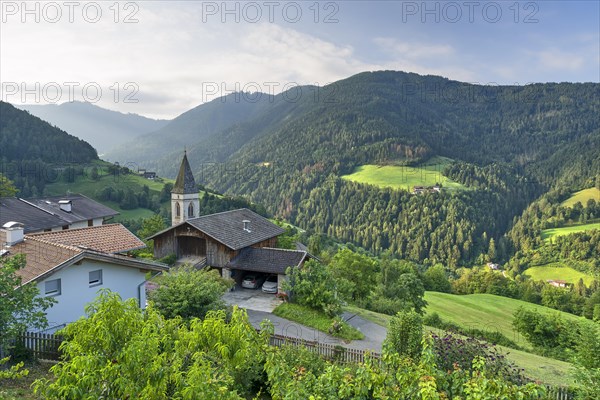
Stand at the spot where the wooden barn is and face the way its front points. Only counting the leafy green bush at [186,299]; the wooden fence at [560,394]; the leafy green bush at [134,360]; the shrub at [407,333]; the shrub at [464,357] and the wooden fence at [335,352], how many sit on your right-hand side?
0

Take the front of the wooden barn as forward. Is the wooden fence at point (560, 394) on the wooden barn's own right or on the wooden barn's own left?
on the wooden barn's own left

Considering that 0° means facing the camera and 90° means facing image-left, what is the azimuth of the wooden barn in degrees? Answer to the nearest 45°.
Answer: approximately 45°

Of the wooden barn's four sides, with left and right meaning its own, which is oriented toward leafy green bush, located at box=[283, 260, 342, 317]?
left

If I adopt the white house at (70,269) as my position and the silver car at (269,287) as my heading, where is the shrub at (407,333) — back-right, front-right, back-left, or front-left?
front-right

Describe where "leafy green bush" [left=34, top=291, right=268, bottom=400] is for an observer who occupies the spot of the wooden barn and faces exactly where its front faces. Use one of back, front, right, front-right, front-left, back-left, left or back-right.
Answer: front-left

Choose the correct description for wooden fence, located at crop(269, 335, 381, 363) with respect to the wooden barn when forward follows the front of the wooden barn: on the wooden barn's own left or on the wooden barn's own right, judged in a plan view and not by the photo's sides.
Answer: on the wooden barn's own left

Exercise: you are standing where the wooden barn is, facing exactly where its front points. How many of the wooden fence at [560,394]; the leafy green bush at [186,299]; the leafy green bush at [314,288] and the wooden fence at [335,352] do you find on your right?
0

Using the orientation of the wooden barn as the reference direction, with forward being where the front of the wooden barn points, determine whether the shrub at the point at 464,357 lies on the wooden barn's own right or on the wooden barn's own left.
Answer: on the wooden barn's own left

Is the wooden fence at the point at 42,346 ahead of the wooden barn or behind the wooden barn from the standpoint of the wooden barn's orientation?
ahead

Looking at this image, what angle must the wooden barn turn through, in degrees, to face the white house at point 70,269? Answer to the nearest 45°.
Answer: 0° — it already faces it

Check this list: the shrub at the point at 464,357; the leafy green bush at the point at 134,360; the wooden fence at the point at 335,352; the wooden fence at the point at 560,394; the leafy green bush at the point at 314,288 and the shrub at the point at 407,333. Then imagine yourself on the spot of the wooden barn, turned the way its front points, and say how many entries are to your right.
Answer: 0

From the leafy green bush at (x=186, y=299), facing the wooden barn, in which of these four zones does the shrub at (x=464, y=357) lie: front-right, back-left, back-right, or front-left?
back-right

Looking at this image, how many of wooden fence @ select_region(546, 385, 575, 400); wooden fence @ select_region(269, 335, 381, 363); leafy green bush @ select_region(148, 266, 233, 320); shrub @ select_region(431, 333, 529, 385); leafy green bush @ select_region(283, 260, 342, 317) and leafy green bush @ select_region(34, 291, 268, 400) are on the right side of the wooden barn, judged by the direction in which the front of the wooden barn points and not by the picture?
0

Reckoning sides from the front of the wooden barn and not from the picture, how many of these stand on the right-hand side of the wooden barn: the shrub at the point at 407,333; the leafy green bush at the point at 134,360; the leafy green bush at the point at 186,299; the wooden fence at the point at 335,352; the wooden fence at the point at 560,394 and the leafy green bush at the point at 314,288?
0

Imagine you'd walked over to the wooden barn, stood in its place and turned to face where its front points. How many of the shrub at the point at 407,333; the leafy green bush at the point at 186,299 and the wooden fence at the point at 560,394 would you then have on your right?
0

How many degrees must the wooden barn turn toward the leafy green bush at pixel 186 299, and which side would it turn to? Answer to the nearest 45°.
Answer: approximately 45° to its left
